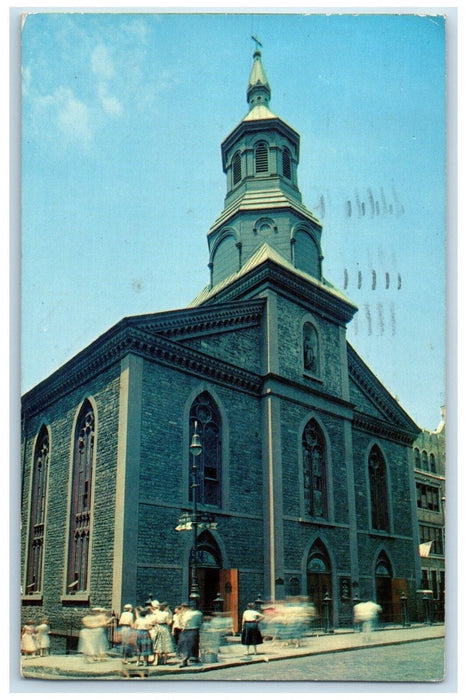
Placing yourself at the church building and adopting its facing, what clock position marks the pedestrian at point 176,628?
The pedestrian is roughly at 2 o'clock from the church building.
